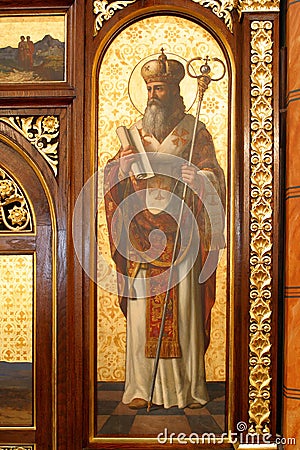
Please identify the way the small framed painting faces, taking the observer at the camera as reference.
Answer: facing the viewer
